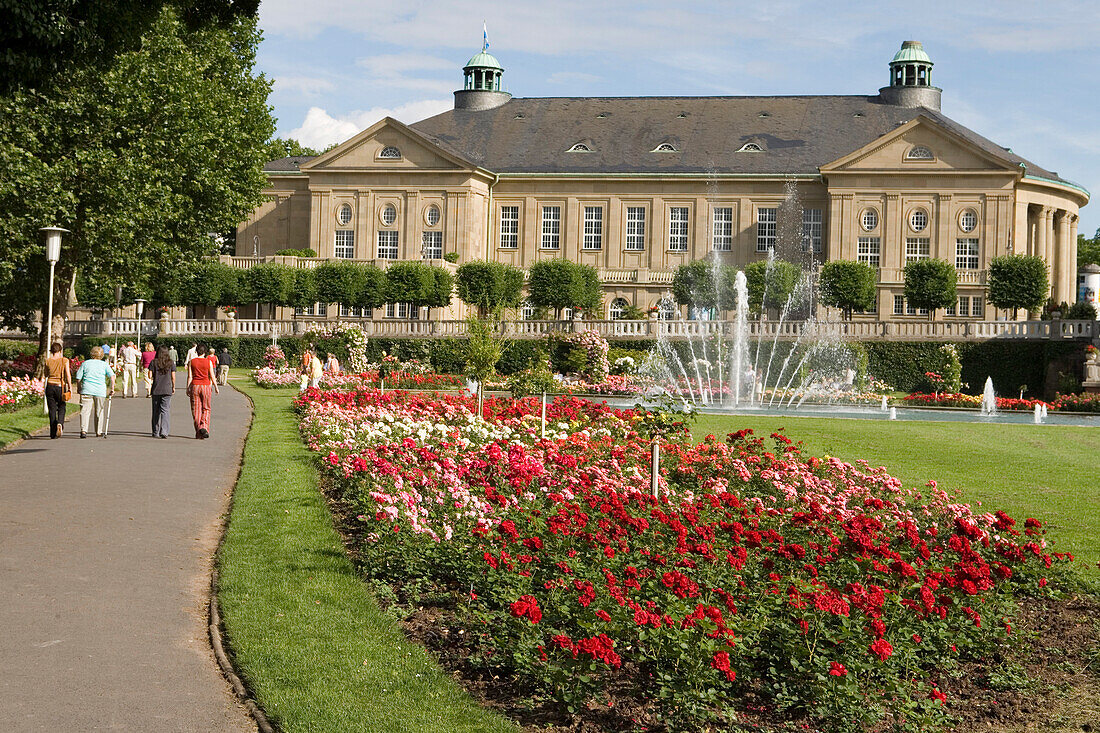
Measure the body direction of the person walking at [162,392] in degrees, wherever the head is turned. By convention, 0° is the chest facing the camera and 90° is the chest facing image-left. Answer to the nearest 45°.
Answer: approximately 180°

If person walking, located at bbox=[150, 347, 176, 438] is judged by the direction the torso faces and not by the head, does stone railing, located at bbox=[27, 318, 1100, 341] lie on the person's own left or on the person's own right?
on the person's own right

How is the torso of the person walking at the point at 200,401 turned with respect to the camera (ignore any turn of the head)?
away from the camera

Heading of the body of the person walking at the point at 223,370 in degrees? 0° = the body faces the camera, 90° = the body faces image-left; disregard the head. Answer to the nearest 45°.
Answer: approximately 180°

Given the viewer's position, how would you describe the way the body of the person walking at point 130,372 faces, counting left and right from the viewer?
facing away from the viewer

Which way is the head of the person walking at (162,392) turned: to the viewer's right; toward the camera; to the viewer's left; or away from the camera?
away from the camera

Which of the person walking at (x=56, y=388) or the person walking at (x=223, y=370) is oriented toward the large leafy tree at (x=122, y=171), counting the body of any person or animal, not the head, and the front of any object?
the person walking at (x=56, y=388)

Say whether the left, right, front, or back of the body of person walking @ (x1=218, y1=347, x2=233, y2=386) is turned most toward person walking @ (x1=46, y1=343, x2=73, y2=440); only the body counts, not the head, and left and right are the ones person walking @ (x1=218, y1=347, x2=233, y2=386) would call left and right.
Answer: back

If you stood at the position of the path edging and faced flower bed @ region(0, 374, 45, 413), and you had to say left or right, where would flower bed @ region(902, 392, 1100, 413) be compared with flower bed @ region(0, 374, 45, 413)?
right
